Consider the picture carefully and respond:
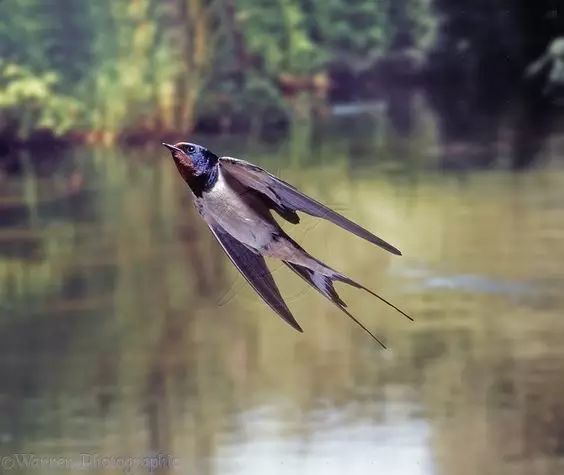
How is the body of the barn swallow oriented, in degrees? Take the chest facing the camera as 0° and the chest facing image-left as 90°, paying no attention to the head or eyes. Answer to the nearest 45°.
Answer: approximately 90°

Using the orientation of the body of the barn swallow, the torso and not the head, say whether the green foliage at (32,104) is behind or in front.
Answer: in front
